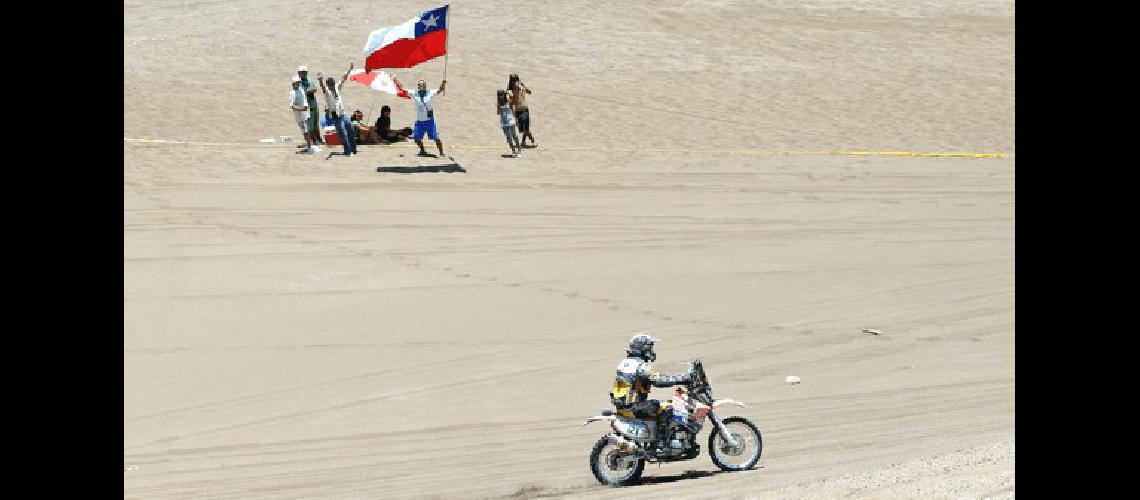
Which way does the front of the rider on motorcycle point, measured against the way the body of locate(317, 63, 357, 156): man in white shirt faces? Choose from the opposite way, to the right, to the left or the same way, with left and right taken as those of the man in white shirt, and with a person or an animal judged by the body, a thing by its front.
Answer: to the left

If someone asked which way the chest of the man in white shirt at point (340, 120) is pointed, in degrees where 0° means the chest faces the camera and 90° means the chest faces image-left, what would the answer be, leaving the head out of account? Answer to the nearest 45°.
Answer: approximately 0°

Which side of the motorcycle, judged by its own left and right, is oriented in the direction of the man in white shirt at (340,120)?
left

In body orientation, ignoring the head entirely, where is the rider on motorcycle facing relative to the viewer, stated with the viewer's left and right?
facing to the right of the viewer

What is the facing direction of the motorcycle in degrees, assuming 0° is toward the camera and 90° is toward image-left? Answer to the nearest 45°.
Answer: approximately 270°

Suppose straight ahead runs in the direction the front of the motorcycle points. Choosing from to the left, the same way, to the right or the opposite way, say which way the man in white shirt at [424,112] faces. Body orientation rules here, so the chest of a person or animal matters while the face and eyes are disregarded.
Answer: to the right

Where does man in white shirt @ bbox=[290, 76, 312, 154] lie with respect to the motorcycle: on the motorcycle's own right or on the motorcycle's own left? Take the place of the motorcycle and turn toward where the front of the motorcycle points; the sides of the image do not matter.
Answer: on the motorcycle's own left
